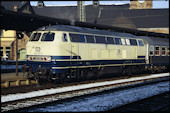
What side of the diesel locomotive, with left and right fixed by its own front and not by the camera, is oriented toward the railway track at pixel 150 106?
left

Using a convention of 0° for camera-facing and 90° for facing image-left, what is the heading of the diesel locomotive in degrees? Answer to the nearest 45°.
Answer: approximately 45°
